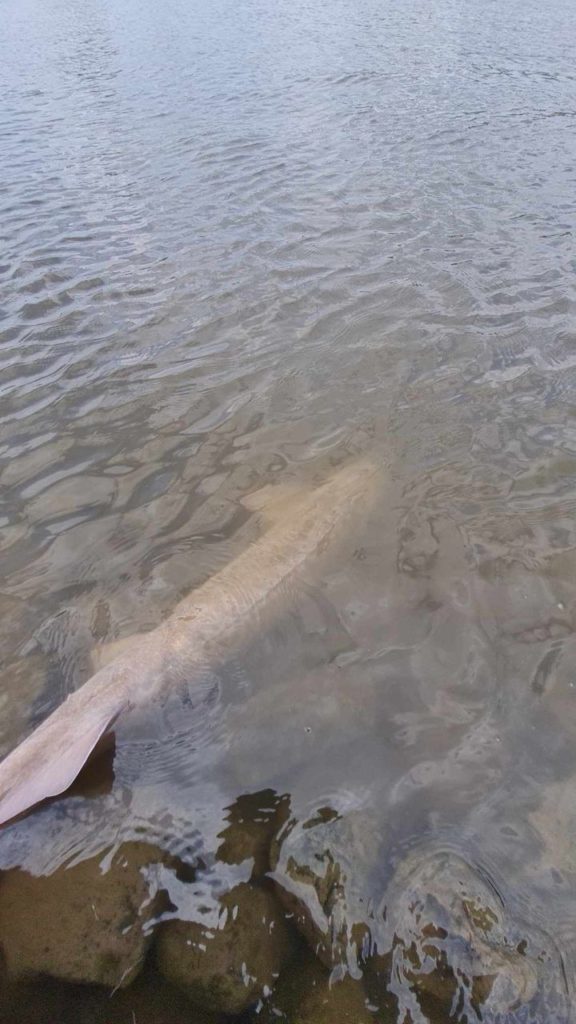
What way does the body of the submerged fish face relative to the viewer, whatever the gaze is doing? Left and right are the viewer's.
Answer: facing away from the viewer and to the right of the viewer

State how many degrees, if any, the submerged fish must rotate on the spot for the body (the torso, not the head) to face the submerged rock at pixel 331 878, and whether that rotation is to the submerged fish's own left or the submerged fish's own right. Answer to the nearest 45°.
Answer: approximately 135° to the submerged fish's own right

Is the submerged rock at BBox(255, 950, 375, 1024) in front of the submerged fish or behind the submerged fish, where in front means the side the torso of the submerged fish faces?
behind

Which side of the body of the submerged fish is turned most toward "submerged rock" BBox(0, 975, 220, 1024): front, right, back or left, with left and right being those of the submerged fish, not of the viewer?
back

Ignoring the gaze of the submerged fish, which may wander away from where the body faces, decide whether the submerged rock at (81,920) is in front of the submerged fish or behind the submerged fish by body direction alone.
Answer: behind

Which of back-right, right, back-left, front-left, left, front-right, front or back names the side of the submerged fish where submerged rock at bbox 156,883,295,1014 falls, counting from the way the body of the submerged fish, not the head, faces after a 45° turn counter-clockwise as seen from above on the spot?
back
